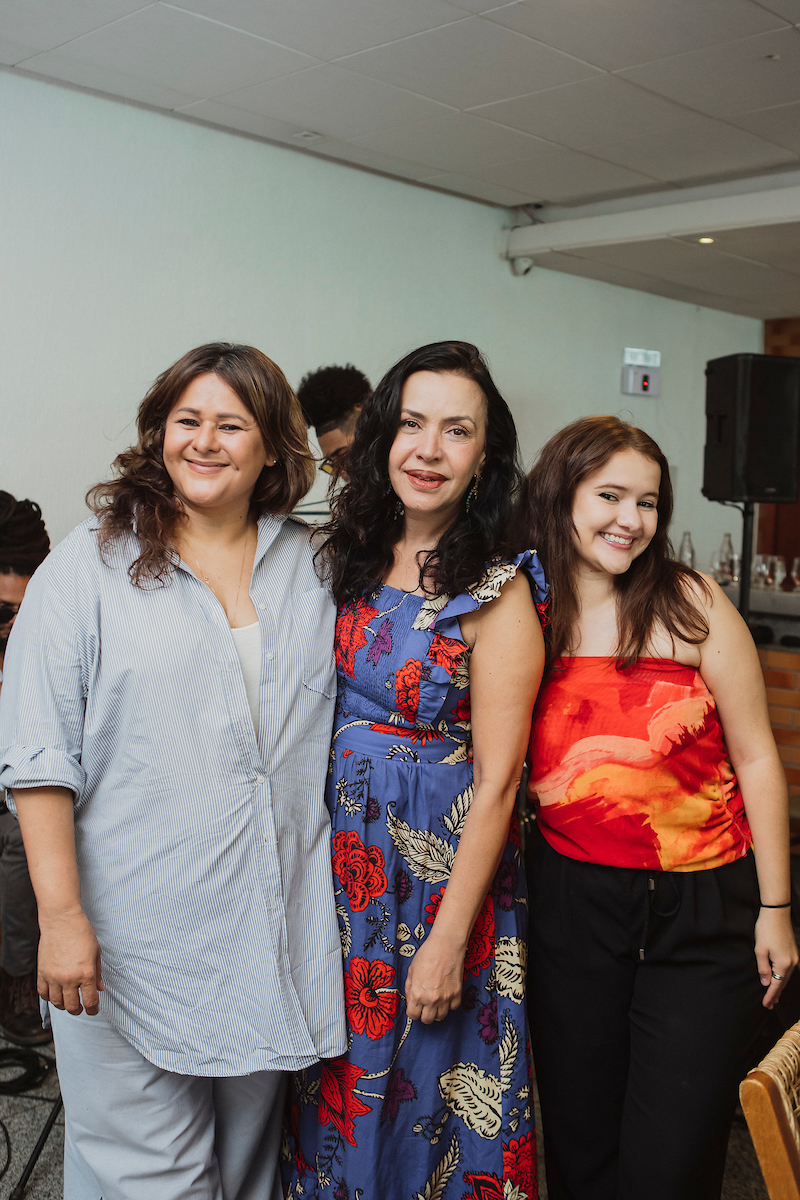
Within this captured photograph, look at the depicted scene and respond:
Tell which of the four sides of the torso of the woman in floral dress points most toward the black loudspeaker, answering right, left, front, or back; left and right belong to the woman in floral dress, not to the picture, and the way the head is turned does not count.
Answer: back

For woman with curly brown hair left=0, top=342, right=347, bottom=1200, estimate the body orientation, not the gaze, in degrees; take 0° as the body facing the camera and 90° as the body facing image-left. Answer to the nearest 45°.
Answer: approximately 315°

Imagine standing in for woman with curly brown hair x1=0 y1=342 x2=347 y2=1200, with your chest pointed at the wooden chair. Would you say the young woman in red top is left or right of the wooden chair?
left

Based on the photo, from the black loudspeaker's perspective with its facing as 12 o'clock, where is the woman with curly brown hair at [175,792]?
The woman with curly brown hair is roughly at 2 o'clock from the black loudspeaker.

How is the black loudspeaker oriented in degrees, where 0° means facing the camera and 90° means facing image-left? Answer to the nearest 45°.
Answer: approximately 315°

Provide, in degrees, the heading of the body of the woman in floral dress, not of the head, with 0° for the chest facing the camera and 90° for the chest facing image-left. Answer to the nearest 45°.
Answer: approximately 45°

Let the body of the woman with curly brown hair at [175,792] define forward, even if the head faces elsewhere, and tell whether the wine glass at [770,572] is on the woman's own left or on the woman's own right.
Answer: on the woman's own left
